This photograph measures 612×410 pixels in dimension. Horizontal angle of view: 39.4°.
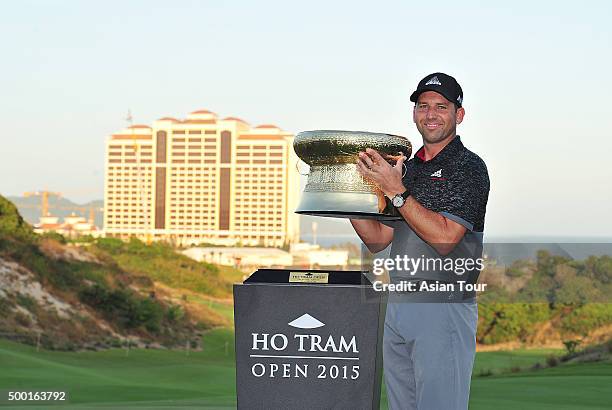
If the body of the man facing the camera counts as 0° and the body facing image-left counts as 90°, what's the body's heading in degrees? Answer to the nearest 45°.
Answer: approximately 45°
